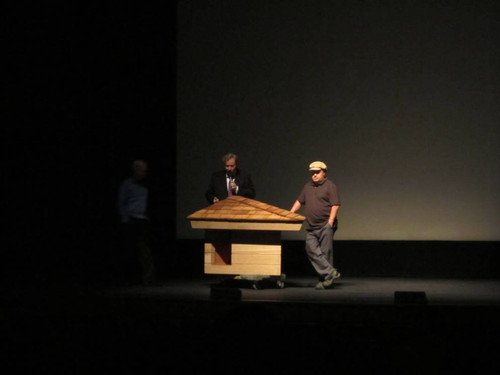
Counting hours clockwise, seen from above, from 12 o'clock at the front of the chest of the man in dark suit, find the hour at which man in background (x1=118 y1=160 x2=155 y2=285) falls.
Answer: The man in background is roughly at 3 o'clock from the man in dark suit.

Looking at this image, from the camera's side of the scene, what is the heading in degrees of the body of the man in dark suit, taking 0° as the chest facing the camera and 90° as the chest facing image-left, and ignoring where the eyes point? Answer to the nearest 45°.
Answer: approximately 0°

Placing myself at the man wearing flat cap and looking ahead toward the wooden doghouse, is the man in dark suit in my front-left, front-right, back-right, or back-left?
front-right

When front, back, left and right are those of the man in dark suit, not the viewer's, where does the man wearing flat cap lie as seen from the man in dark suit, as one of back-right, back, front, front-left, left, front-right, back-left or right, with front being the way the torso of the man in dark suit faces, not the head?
left

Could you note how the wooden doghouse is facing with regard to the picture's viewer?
facing the viewer

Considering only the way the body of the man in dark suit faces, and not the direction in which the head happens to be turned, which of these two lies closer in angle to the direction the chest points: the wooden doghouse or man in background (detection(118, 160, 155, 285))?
the wooden doghouse

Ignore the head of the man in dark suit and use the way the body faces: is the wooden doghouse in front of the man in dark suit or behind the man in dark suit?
in front

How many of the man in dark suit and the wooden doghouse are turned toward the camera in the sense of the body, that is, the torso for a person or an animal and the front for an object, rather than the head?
2

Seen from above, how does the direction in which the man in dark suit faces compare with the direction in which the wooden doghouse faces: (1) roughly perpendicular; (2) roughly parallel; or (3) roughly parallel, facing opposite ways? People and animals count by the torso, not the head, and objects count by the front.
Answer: roughly parallel

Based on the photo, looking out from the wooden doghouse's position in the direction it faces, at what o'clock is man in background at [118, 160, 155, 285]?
The man in background is roughly at 4 o'clock from the wooden doghouse.

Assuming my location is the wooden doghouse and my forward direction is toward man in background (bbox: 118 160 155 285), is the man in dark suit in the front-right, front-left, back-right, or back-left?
front-right

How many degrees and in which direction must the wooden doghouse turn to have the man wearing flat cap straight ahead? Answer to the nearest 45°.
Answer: approximately 135° to its left

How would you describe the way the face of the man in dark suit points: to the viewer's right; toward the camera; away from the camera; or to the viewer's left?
toward the camera

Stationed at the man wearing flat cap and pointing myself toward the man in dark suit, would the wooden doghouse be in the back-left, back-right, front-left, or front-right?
front-left
